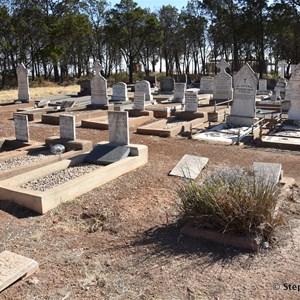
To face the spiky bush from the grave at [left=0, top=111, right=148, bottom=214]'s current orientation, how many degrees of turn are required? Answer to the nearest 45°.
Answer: approximately 90° to its left

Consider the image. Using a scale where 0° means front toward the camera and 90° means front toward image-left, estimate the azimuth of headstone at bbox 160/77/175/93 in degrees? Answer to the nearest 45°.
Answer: approximately 0°

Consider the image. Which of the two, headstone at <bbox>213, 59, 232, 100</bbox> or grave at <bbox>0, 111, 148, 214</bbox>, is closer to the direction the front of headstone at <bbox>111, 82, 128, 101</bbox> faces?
the grave

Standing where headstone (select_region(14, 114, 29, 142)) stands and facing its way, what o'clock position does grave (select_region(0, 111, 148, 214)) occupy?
The grave is roughly at 10 o'clock from the headstone.

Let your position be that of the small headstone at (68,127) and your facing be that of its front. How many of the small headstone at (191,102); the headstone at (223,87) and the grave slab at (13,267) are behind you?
2

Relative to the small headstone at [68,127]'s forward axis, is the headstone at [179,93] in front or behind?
behind

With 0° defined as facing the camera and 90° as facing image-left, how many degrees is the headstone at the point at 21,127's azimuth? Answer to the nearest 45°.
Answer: approximately 45°

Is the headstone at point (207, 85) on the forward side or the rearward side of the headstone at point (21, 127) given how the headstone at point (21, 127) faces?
on the rearward side
